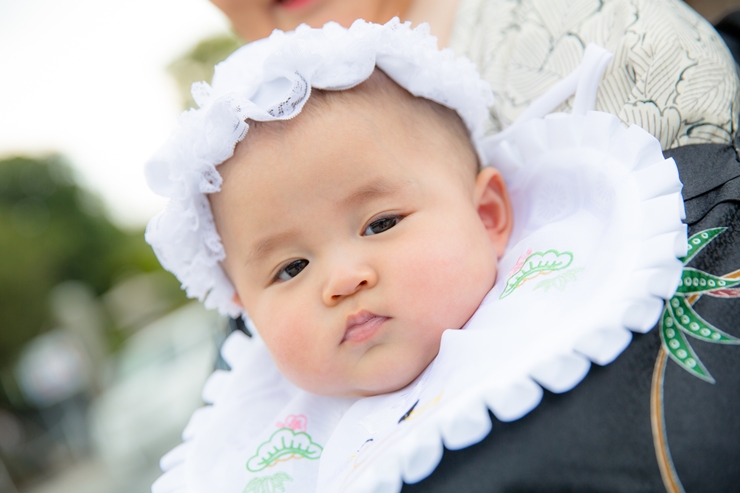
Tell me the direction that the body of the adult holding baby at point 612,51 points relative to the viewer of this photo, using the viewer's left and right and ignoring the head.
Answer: facing the viewer and to the left of the viewer

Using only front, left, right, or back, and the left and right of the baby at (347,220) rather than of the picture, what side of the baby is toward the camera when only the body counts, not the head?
front
